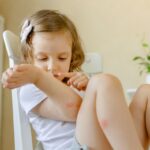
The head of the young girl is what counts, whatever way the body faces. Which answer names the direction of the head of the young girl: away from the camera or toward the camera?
toward the camera

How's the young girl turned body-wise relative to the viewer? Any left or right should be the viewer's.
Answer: facing the viewer and to the right of the viewer
